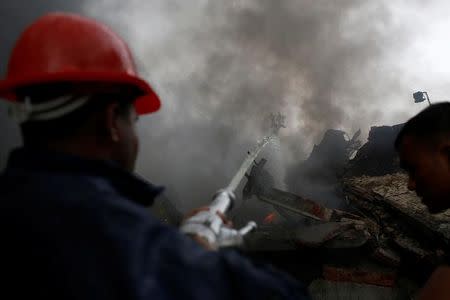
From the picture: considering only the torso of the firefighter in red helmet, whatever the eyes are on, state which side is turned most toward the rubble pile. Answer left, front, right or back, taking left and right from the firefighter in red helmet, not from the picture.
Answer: front

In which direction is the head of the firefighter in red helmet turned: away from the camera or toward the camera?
away from the camera

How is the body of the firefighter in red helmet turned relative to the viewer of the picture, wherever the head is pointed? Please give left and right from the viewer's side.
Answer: facing away from the viewer and to the right of the viewer
